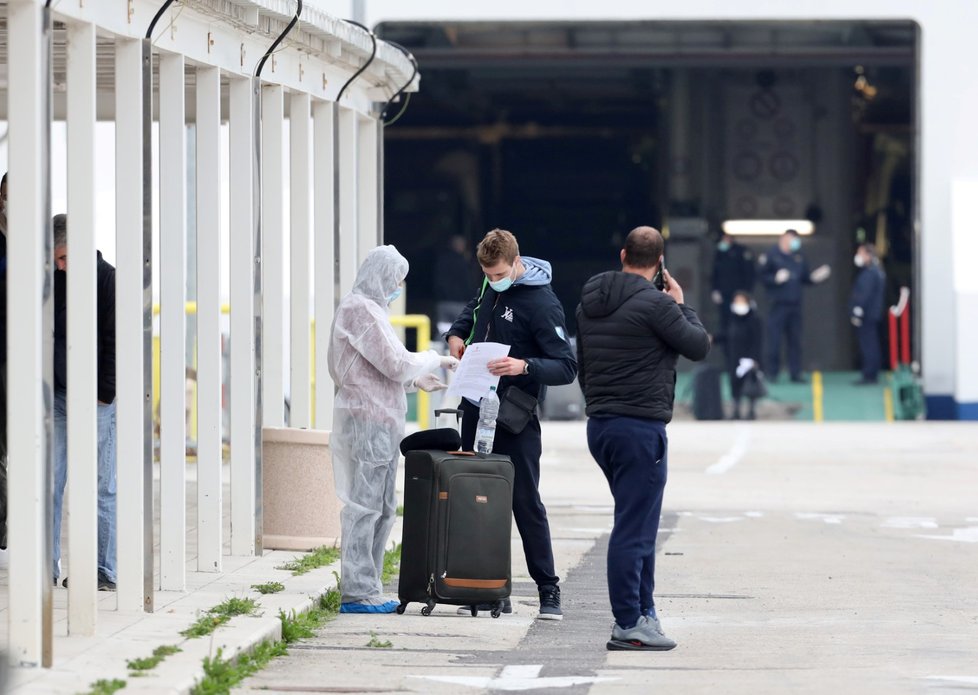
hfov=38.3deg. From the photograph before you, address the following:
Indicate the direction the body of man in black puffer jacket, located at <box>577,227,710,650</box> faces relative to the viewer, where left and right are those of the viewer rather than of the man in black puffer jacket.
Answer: facing away from the viewer and to the right of the viewer

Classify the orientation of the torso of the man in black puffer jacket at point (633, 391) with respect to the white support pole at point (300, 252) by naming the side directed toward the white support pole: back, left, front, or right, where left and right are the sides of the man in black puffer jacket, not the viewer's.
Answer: left

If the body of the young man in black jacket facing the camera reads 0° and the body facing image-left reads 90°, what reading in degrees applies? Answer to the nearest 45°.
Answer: approximately 45°

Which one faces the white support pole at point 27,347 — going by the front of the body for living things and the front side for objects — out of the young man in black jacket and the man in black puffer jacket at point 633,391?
the young man in black jacket

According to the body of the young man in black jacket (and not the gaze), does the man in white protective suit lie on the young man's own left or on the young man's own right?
on the young man's own right

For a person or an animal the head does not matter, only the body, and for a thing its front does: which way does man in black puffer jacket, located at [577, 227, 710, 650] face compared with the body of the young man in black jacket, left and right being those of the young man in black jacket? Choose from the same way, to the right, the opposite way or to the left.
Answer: the opposite way

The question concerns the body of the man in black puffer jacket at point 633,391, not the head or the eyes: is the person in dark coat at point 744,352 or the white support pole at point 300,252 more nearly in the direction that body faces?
the person in dark coat

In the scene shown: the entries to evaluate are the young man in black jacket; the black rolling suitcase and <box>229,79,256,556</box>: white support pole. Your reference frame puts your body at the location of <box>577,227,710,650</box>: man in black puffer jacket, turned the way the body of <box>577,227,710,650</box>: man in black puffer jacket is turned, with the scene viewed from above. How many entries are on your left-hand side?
3

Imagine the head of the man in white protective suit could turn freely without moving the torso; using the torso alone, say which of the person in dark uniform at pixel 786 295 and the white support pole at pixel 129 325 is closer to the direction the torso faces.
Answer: the person in dark uniform

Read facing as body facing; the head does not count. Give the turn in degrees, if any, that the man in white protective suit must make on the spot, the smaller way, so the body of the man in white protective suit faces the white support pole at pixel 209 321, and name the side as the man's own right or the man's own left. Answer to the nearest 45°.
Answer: approximately 135° to the man's own left

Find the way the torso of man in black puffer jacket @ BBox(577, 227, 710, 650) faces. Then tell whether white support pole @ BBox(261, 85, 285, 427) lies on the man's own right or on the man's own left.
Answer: on the man's own left

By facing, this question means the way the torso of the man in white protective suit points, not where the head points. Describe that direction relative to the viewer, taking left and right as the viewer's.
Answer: facing to the right of the viewer
